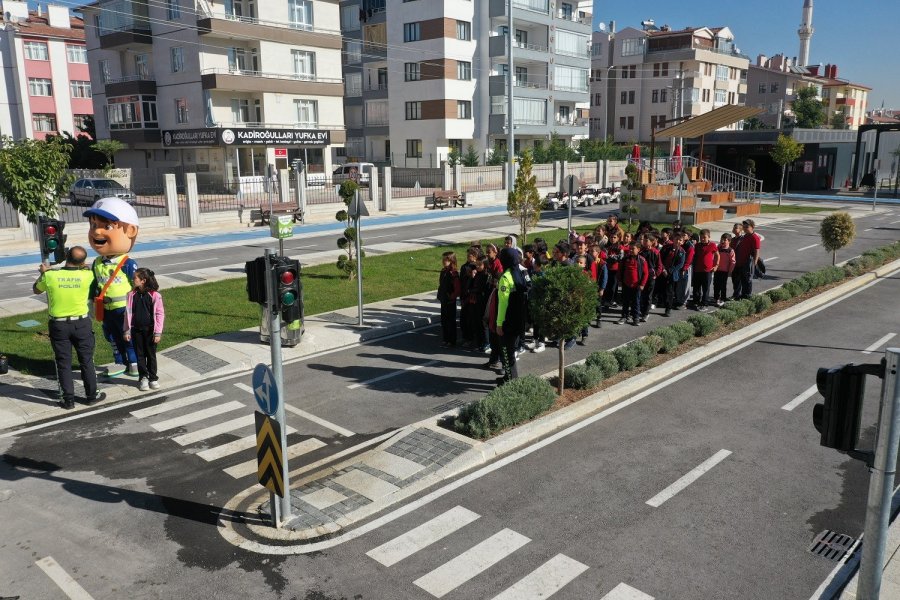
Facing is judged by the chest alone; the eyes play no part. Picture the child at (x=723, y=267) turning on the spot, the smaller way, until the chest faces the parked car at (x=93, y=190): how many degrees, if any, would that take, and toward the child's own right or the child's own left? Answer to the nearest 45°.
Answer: approximately 45° to the child's own right

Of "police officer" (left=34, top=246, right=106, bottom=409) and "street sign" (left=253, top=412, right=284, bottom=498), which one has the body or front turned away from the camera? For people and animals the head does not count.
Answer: the police officer

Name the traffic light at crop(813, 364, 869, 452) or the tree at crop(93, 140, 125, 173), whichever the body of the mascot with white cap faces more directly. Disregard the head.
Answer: the traffic light

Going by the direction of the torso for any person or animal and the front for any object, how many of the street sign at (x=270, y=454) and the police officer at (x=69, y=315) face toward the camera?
1

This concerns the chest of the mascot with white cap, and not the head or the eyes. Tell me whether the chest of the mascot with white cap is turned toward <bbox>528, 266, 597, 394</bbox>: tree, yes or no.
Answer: no

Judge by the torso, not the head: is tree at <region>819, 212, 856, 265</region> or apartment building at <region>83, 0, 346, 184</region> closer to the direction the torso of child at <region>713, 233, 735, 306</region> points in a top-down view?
the apartment building

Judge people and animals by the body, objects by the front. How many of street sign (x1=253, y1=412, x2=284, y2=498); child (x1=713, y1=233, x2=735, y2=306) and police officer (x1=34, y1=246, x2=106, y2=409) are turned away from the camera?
1

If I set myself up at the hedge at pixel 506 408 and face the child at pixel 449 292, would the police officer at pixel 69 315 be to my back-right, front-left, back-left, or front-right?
front-left

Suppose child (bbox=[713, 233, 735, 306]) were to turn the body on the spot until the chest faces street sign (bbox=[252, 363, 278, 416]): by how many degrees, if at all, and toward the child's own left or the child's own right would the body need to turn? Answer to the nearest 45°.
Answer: approximately 45° to the child's own left

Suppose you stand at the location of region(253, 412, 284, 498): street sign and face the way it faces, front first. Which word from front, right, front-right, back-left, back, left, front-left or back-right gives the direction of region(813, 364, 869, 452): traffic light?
front-left

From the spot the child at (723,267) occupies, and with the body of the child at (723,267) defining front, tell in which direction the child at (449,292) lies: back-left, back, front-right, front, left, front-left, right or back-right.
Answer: front

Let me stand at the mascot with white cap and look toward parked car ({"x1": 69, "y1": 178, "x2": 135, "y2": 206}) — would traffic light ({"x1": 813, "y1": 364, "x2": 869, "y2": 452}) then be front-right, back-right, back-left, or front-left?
back-right

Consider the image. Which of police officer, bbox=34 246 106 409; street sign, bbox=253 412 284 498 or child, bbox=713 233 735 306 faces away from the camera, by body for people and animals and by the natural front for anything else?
the police officer

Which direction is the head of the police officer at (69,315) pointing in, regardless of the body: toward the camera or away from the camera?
away from the camera

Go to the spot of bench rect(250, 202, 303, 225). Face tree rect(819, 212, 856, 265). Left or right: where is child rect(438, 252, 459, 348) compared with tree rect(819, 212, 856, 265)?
right

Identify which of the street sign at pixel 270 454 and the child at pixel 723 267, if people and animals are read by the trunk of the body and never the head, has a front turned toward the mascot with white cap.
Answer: the child

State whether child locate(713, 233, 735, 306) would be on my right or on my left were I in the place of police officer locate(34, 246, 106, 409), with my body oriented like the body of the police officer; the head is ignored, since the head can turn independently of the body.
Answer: on my right

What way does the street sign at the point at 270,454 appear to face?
toward the camera

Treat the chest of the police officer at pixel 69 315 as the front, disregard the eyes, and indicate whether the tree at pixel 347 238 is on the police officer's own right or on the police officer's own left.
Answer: on the police officer's own right

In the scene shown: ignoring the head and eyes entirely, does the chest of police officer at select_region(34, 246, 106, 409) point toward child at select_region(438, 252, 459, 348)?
no

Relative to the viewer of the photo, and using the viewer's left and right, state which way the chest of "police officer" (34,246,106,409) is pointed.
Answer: facing away from the viewer

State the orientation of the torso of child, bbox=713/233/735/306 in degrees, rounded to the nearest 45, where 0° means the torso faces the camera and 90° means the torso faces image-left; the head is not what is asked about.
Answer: approximately 45°
